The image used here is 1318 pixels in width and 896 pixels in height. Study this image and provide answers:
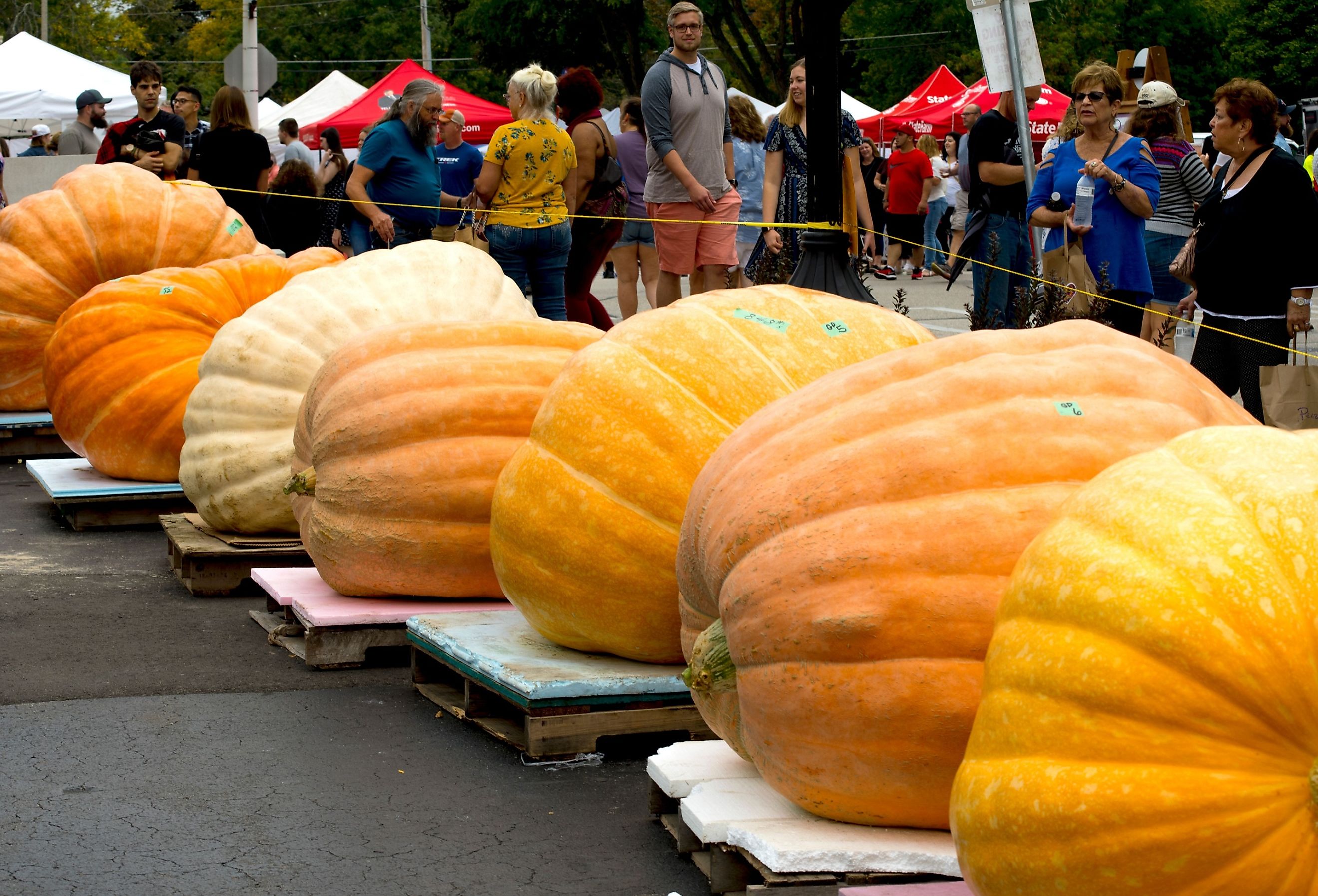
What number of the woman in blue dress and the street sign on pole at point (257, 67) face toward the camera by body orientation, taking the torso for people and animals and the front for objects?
1

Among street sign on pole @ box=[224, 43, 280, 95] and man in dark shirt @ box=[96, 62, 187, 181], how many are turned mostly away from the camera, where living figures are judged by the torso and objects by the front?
1

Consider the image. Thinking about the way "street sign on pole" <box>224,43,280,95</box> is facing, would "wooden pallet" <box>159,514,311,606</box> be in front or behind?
behind

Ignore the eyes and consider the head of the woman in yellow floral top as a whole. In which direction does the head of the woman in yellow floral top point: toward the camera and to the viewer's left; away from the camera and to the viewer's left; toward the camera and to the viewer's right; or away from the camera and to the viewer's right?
away from the camera and to the viewer's left

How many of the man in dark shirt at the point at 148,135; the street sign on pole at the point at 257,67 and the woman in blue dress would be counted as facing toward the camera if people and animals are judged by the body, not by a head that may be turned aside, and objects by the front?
2

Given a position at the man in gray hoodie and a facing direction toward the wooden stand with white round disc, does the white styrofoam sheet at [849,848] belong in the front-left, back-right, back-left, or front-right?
back-right

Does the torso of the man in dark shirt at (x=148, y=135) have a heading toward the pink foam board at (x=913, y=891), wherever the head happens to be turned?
yes

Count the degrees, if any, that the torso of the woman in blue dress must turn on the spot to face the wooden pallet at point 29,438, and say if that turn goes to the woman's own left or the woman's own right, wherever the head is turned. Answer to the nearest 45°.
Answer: approximately 90° to the woman's own right

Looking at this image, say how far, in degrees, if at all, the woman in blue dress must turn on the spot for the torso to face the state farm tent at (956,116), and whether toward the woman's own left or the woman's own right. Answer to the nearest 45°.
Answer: approximately 180°

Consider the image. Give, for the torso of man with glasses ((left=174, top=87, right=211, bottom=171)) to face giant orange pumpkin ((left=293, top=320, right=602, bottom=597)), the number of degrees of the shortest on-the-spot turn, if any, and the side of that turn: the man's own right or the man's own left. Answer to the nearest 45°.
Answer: approximately 45° to the man's own left

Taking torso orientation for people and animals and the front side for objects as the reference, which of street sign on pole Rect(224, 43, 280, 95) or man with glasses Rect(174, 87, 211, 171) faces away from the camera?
the street sign on pole

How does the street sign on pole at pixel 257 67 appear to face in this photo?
away from the camera

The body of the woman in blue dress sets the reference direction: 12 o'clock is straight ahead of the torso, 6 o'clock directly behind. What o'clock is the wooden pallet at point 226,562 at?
The wooden pallet is roughly at 1 o'clock from the woman in blue dress.

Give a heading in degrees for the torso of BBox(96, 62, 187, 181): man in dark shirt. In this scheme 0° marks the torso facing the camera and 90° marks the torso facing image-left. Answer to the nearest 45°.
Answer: approximately 0°

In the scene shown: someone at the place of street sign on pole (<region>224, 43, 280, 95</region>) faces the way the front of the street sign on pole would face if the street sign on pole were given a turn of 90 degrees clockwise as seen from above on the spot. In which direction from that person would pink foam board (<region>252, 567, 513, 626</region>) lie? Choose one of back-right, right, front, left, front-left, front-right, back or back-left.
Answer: right

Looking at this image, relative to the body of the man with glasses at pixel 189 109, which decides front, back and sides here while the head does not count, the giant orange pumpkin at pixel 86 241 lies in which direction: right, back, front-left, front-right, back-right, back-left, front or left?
front-left

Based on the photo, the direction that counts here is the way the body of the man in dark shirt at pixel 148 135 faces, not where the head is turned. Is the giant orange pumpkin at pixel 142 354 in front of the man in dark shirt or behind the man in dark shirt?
in front
